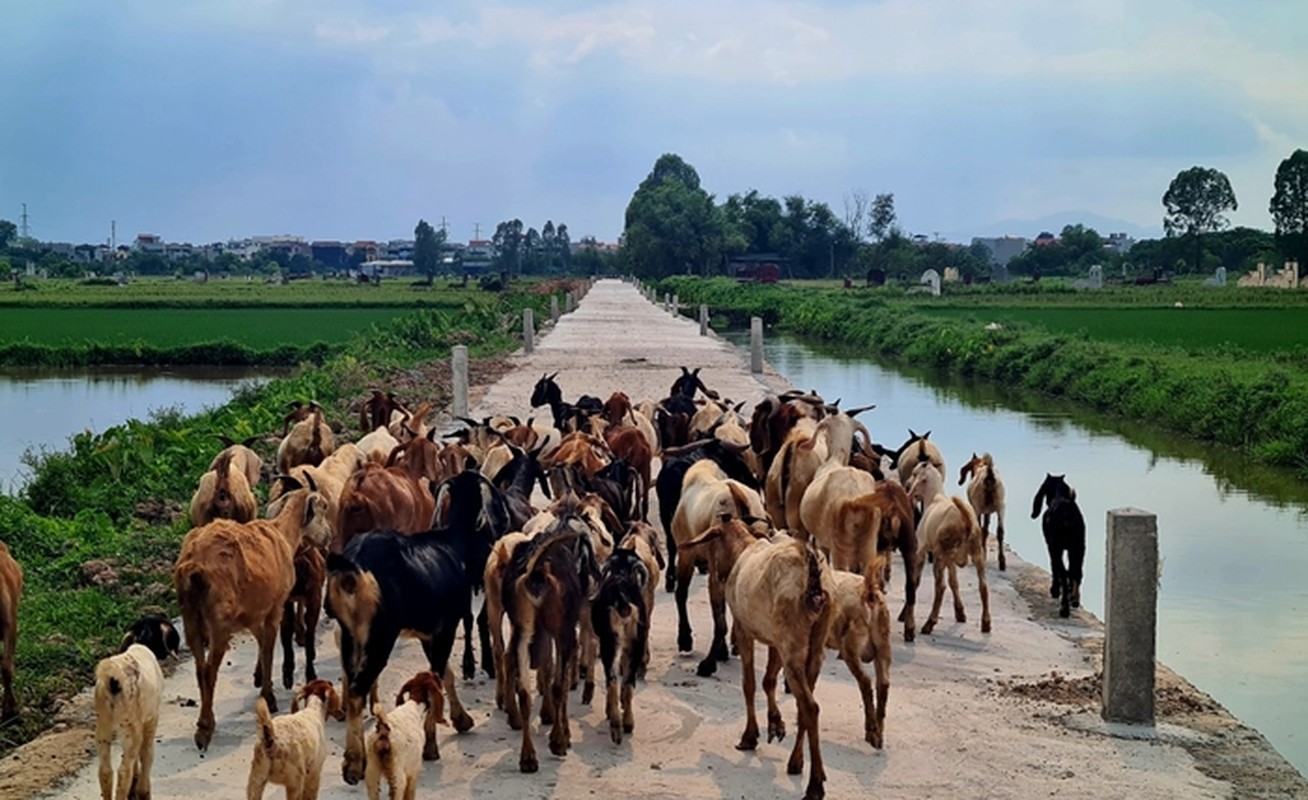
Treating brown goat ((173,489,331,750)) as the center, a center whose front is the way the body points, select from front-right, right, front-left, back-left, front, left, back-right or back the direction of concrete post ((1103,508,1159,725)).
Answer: front-right

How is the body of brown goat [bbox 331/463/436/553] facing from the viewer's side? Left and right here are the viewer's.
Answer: facing away from the viewer and to the right of the viewer

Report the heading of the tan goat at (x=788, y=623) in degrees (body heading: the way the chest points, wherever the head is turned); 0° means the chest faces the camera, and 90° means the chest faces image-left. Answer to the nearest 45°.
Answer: approximately 135°

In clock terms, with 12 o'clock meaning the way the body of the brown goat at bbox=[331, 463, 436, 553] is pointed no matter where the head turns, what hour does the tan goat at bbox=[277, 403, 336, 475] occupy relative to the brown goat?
The tan goat is roughly at 10 o'clock from the brown goat.

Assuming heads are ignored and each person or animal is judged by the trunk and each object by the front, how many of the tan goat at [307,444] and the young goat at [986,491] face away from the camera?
2

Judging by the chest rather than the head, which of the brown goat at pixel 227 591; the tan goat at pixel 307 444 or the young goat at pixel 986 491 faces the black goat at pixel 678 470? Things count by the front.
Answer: the brown goat

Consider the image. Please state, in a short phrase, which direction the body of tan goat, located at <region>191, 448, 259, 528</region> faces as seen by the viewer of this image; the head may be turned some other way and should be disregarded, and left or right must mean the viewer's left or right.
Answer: facing away from the viewer

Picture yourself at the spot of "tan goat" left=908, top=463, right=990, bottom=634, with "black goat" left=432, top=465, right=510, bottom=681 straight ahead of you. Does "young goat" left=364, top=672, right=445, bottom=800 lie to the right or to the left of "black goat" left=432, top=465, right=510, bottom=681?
left
